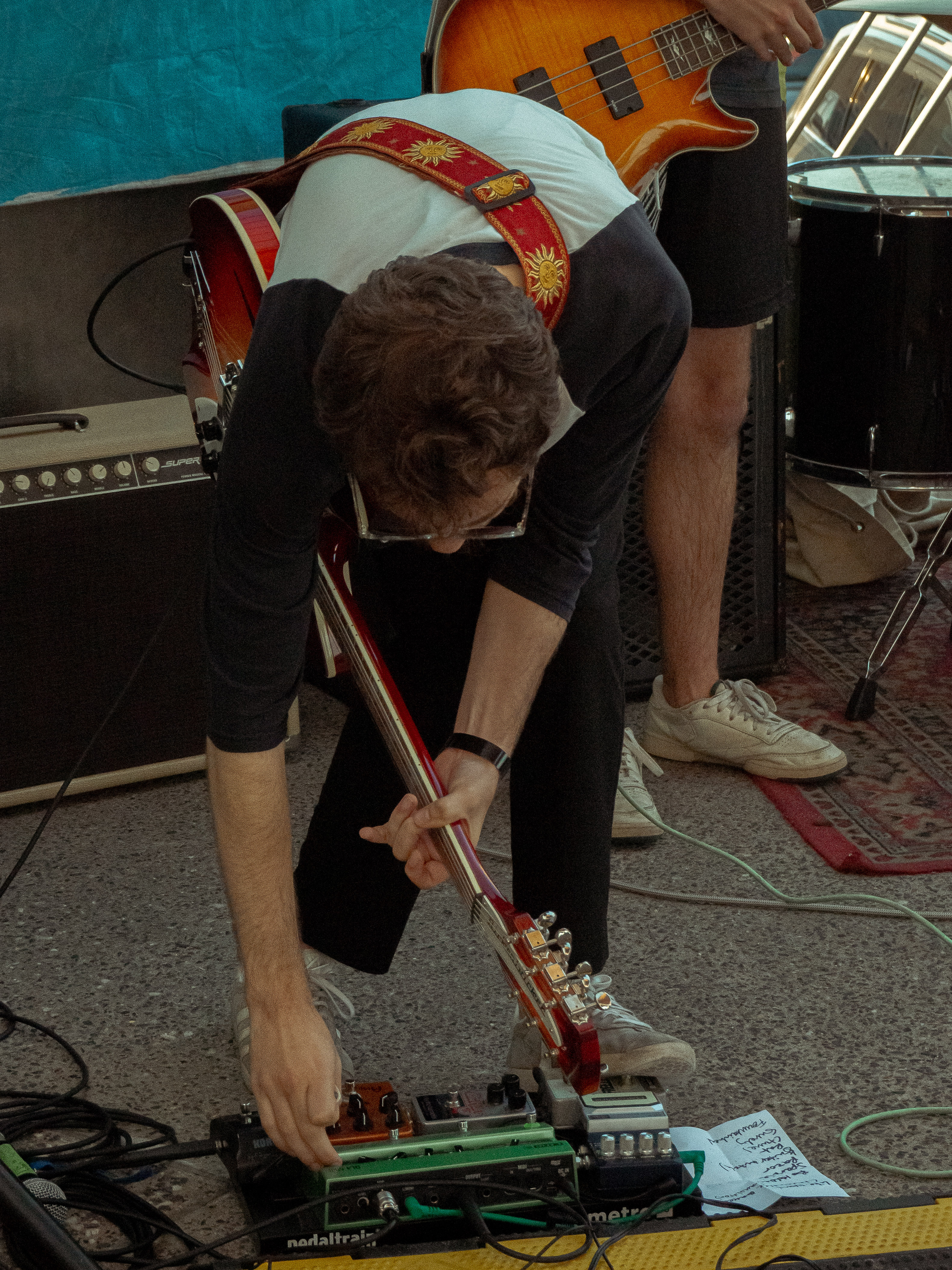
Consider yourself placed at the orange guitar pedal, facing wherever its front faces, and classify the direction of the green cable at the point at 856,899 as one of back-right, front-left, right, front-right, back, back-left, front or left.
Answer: front-right

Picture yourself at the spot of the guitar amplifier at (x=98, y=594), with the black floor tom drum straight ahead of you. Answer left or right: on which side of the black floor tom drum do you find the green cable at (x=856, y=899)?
right

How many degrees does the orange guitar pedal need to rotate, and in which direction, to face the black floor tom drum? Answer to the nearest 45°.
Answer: approximately 45° to its right

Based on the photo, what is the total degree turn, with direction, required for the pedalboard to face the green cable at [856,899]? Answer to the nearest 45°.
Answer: approximately 45° to its right

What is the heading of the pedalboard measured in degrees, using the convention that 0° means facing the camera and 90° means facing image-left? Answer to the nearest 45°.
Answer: approximately 180°

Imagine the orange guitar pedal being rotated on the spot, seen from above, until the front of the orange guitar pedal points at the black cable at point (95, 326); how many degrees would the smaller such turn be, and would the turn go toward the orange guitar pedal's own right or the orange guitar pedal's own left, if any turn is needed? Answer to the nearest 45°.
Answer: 0° — it already faces it

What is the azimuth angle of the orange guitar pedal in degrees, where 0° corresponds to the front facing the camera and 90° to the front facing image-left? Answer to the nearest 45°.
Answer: approximately 180°

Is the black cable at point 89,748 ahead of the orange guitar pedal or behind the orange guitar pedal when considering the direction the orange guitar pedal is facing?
ahead
